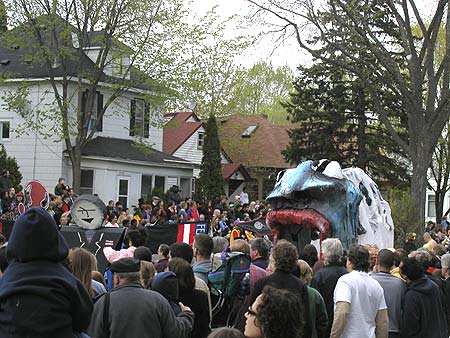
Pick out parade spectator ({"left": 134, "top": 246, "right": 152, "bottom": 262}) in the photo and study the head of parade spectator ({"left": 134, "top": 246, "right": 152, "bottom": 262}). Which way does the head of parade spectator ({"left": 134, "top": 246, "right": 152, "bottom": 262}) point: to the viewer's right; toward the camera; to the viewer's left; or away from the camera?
away from the camera

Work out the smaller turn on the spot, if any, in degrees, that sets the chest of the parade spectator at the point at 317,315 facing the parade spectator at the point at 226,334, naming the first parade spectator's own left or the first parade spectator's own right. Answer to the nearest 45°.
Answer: approximately 135° to the first parade spectator's own left

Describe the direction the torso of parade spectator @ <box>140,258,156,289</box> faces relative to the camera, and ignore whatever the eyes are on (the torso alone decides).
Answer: away from the camera

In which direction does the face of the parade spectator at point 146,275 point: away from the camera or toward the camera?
away from the camera

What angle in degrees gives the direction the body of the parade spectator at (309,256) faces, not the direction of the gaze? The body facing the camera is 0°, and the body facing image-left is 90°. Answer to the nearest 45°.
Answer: approximately 180°

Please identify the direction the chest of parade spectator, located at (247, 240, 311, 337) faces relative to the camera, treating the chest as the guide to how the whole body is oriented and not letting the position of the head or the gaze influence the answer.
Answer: away from the camera

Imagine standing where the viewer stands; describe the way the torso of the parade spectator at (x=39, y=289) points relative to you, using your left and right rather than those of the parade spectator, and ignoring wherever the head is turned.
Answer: facing away from the viewer

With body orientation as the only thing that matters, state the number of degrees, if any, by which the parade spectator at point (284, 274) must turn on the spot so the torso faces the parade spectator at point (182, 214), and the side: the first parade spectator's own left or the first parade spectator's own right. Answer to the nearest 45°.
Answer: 0° — they already face them

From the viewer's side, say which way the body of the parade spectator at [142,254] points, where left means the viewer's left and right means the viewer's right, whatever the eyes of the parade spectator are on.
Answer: facing away from the viewer

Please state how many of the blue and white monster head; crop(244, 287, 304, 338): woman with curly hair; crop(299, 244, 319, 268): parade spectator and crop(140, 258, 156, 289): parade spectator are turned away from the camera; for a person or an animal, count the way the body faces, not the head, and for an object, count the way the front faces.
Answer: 2

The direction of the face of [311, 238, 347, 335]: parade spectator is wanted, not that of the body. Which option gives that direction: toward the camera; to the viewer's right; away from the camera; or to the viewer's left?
away from the camera
